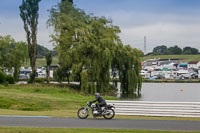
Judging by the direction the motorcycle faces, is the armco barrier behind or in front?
behind

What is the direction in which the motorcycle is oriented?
to the viewer's left
